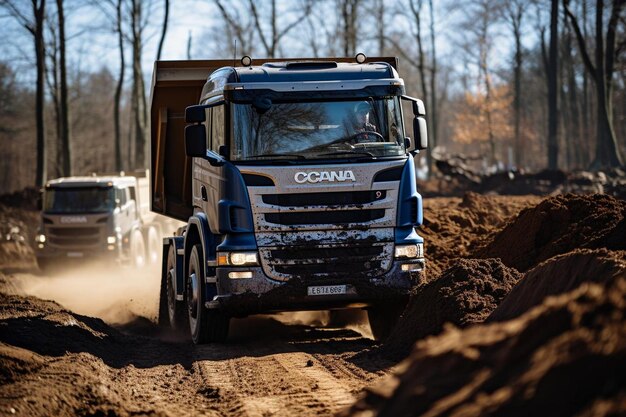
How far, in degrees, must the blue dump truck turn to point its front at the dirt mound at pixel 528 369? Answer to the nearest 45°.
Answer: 0° — it already faces it

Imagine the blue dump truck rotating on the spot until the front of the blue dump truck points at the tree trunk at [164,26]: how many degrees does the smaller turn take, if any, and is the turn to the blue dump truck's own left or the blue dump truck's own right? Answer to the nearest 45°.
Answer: approximately 180°

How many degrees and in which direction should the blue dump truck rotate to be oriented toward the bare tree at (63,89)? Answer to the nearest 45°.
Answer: approximately 180°

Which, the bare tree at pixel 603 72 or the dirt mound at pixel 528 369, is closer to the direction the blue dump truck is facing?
the dirt mound

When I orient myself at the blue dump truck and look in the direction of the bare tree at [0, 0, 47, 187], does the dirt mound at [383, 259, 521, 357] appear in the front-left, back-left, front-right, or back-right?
back-right

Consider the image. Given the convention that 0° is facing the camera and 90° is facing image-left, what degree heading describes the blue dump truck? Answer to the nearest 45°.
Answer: approximately 0°

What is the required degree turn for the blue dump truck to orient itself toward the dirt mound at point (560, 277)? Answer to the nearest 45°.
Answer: approximately 45° to its left

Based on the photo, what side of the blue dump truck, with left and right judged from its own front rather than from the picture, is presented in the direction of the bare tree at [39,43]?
back

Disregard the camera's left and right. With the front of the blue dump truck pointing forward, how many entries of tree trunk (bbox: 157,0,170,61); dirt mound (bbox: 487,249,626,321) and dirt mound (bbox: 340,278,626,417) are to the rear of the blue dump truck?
1
